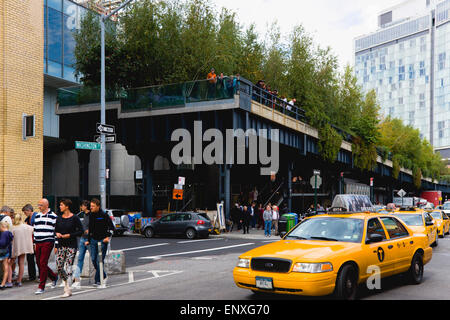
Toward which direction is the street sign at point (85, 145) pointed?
toward the camera

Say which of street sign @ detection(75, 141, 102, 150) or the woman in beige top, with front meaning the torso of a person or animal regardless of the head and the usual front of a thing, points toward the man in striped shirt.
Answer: the street sign

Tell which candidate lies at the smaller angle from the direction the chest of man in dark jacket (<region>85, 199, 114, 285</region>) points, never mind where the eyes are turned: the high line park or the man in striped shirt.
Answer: the man in striped shirt

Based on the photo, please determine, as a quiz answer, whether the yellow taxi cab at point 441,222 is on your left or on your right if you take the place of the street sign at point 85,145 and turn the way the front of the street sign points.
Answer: on your left

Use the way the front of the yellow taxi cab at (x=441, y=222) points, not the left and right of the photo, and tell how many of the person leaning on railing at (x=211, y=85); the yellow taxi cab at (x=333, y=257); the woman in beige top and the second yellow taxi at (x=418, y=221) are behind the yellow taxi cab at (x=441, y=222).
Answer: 0

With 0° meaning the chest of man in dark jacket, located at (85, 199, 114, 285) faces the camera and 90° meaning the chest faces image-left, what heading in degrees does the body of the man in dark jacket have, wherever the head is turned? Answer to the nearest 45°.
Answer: approximately 45°

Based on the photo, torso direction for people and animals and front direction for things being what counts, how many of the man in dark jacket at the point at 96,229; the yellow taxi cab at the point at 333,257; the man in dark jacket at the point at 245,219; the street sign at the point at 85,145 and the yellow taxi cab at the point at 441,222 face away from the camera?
0

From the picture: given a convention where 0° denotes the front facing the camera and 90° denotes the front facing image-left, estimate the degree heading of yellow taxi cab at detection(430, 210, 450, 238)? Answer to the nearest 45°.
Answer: approximately 45°

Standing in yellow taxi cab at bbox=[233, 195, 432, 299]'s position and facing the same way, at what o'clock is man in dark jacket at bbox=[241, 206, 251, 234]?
The man in dark jacket is roughly at 4 o'clock from the yellow taxi cab.

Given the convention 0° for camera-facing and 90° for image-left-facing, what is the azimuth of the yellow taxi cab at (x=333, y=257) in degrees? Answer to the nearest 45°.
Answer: approximately 45°

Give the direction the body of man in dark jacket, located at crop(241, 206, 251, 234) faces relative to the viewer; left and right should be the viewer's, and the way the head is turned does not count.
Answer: facing the viewer

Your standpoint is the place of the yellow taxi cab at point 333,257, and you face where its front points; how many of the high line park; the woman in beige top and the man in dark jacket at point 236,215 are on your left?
0
